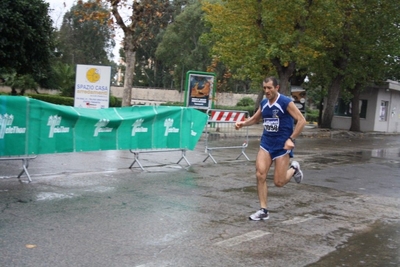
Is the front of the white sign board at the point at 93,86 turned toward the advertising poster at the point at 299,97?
no

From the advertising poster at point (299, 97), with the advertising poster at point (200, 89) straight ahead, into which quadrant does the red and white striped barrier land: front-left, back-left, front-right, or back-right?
front-left

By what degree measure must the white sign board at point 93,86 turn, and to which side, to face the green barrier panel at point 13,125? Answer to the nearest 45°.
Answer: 0° — it already faces it

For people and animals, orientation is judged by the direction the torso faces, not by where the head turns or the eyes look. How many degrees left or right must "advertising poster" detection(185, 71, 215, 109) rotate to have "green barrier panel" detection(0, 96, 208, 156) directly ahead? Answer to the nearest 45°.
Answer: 0° — it already faces it

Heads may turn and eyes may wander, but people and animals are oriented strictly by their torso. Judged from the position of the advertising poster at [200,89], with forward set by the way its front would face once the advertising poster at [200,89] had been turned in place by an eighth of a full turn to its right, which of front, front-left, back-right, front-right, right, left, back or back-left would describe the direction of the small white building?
back

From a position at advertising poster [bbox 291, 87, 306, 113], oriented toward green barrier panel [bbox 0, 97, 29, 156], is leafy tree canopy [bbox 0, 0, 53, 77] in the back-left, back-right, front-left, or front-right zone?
front-right

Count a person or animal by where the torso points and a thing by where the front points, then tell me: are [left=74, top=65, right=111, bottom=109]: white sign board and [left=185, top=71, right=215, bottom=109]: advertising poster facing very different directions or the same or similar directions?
same or similar directions

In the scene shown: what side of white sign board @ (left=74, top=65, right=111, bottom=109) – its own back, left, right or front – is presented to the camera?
front

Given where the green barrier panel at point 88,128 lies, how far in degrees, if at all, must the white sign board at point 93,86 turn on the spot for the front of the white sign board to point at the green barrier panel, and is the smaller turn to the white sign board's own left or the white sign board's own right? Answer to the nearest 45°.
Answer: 0° — it already faces it

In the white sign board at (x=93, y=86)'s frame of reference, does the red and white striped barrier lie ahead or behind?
ahead

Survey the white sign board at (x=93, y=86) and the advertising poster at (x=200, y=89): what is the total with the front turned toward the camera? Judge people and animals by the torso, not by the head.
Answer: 2

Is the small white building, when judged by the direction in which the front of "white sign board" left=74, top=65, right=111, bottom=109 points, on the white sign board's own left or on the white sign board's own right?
on the white sign board's own left

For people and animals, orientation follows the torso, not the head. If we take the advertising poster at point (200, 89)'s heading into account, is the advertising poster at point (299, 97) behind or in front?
behind

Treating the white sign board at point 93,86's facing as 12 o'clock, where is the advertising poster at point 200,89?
The advertising poster is roughly at 8 o'clock from the white sign board.
